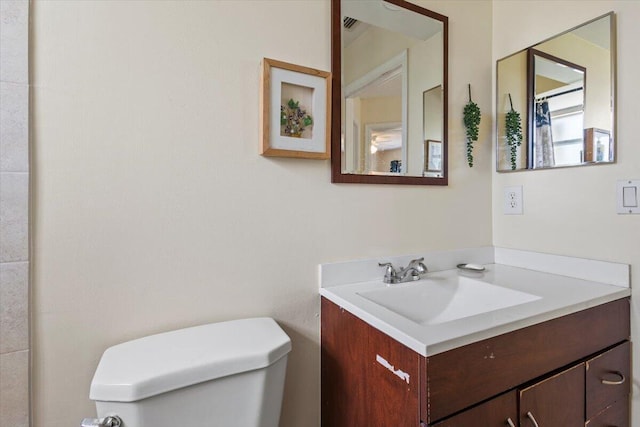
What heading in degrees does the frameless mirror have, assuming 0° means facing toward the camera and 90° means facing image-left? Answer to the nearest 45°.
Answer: approximately 45°

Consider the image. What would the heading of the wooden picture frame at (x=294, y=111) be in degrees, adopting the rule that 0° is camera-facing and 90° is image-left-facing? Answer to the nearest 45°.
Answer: approximately 315°

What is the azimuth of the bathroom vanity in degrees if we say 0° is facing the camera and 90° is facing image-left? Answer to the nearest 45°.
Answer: approximately 315°

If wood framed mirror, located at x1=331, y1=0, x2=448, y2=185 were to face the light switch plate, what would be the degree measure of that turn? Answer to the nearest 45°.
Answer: approximately 45° to its left
